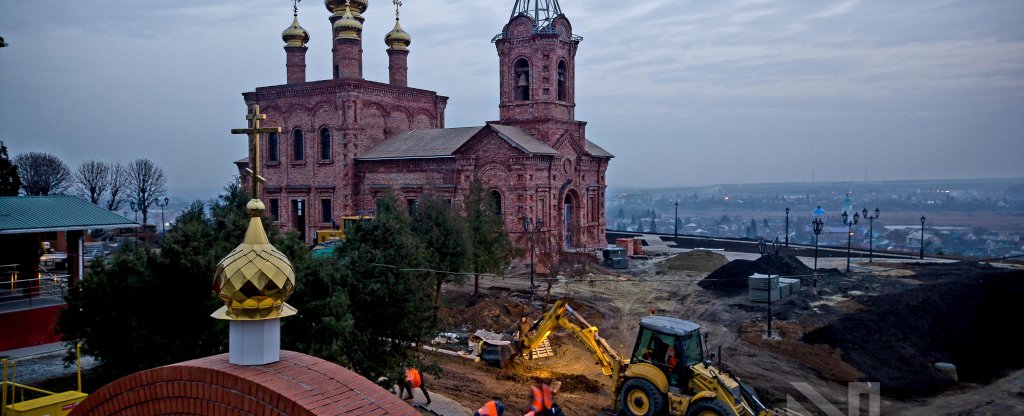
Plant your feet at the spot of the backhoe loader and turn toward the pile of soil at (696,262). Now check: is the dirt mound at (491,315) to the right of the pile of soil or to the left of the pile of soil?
left

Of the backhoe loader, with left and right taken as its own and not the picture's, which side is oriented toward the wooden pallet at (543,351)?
back

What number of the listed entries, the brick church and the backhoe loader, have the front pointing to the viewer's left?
0

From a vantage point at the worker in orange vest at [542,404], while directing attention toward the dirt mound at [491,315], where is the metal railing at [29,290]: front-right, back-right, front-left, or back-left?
front-left

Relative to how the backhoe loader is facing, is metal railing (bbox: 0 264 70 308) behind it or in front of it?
behind

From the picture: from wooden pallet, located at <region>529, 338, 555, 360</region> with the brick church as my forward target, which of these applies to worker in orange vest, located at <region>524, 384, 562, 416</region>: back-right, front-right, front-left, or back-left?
back-left

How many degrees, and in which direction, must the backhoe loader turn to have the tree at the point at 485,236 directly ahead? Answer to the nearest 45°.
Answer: approximately 180°

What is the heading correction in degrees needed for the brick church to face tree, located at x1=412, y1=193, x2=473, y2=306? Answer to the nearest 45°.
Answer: approximately 45° to its right

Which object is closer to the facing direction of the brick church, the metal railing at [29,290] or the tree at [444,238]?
the tree

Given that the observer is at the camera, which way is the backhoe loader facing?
facing the viewer and to the right of the viewer

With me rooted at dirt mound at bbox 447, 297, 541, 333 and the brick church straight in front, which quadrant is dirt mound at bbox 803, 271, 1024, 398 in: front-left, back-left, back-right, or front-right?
back-right

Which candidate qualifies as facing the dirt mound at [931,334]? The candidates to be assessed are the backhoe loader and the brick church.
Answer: the brick church
